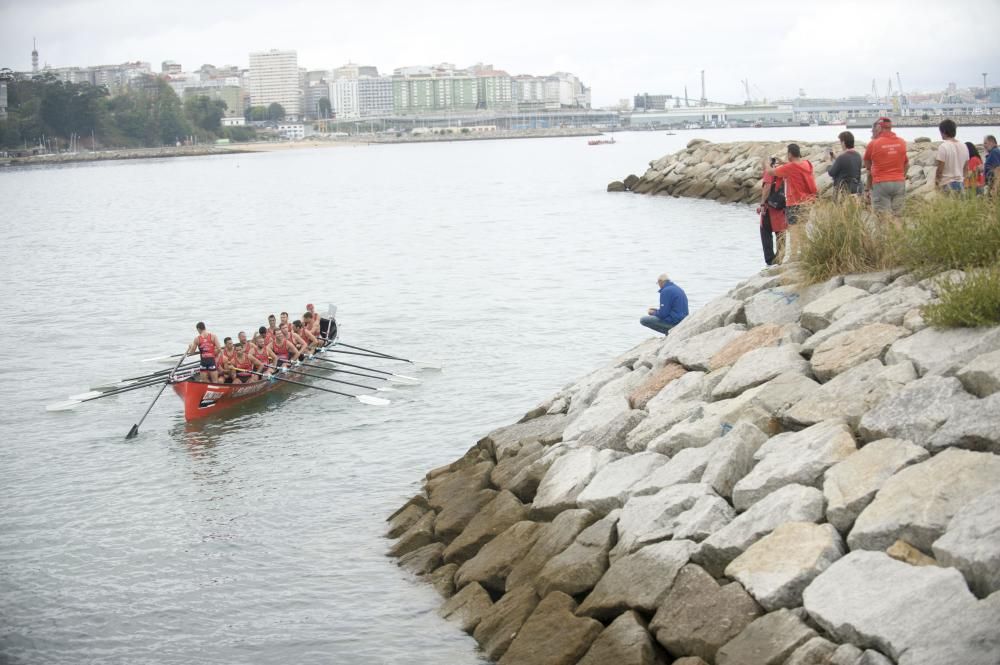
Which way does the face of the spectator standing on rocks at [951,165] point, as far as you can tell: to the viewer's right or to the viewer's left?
to the viewer's left

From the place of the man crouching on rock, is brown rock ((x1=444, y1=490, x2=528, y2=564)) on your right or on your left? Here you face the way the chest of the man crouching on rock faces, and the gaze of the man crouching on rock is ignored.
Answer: on your left

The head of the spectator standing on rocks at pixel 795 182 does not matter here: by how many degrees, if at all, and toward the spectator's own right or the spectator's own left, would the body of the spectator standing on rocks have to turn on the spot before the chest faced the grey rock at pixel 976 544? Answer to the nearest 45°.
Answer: approximately 135° to the spectator's own left

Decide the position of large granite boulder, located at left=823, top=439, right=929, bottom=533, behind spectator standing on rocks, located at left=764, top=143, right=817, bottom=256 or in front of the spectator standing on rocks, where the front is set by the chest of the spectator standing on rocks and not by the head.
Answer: behind

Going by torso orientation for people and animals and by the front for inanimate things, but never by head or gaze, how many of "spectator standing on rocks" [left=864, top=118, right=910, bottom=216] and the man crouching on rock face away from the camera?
1

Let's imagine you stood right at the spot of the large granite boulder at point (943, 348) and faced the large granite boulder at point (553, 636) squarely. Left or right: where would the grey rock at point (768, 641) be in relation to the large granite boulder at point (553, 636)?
left

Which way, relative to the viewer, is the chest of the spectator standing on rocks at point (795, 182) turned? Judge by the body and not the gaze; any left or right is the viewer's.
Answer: facing away from the viewer and to the left of the viewer

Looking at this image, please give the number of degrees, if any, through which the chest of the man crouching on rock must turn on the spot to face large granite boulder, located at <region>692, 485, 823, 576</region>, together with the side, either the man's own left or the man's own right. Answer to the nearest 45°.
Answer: approximately 90° to the man's own left

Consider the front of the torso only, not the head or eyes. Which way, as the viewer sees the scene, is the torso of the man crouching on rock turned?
to the viewer's left

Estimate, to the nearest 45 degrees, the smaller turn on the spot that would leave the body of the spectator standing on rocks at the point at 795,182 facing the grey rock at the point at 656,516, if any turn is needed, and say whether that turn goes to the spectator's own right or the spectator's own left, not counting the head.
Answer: approximately 135° to the spectator's own left

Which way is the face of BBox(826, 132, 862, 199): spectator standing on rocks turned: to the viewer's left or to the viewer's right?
to the viewer's left

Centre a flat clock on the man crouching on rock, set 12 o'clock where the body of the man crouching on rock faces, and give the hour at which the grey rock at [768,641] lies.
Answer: The grey rock is roughly at 9 o'clock from the man crouching on rock.

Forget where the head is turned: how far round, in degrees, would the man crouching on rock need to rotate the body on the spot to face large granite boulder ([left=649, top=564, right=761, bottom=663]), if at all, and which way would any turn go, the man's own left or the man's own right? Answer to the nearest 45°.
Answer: approximately 90° to the man's own left
